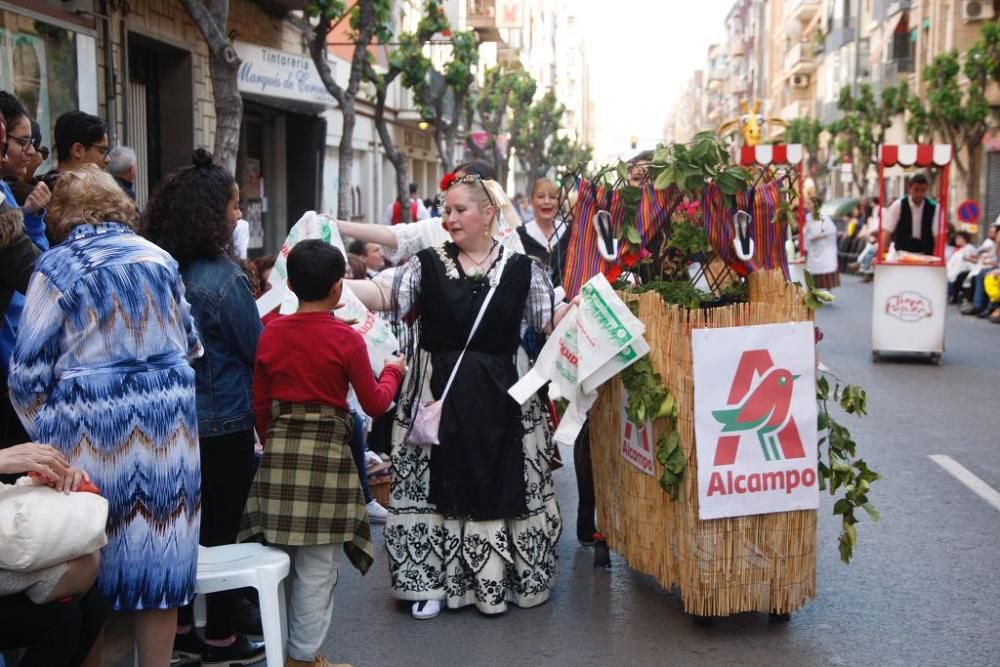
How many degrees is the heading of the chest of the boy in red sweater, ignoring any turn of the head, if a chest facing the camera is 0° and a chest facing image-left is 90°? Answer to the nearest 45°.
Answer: approximately 225°

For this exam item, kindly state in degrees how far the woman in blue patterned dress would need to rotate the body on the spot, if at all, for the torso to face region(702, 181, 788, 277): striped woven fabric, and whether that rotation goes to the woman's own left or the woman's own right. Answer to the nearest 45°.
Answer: approximately 45° to the woman's own right

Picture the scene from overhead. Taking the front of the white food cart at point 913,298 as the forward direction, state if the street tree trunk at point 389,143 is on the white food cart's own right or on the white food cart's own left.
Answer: on the white food cart's own right

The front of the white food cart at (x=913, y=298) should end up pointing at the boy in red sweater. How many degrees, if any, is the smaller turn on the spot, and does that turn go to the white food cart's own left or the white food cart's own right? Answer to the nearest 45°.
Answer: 0° — it already faces them

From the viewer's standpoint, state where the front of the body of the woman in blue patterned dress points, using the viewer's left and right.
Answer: facing away from the viewer and to the right of the viewer

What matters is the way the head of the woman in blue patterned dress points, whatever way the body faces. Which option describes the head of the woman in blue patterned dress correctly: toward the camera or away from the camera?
away from the camera
